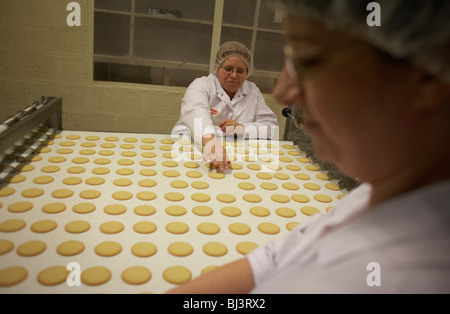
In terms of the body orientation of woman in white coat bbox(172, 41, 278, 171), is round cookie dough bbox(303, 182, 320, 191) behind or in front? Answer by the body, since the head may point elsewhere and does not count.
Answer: in front

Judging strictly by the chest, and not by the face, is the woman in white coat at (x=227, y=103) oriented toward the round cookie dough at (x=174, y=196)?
yes

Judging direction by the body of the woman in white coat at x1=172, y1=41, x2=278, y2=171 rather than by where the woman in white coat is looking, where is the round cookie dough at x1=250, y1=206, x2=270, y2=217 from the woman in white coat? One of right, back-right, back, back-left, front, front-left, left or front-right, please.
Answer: front

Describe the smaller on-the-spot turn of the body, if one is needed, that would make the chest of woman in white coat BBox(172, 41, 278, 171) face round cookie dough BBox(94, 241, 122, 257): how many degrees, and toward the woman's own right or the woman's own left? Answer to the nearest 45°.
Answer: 0° — they already face it

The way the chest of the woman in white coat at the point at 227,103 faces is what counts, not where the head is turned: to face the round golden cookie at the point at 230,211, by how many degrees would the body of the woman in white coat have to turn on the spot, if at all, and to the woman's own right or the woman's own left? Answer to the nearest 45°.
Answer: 0° — they already face it

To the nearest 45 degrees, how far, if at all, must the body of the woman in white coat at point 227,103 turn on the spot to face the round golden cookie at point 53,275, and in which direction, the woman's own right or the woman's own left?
0° — they already face it

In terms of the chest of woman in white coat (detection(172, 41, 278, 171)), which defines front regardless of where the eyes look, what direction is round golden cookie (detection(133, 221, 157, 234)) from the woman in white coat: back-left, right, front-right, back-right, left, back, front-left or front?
front

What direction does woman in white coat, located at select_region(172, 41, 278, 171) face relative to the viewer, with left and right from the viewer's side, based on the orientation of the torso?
facing the viewer

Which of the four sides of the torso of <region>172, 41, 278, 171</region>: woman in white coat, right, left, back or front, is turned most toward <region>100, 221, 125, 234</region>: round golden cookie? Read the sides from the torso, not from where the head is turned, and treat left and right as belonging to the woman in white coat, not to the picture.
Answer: front

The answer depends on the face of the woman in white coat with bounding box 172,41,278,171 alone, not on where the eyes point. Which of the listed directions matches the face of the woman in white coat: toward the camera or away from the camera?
toward the camera

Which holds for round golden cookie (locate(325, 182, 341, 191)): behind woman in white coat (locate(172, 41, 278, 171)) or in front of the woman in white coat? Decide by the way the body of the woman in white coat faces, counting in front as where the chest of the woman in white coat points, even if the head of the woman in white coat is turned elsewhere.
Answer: in front

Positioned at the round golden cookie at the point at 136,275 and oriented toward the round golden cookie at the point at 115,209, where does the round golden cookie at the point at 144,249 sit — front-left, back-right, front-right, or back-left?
front-right
